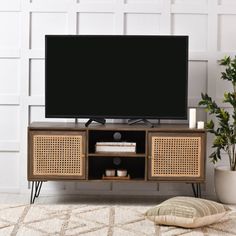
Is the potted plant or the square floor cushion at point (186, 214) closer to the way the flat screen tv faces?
the square floor cushion

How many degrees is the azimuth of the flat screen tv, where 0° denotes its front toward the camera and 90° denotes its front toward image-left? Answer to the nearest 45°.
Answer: approximately 0°

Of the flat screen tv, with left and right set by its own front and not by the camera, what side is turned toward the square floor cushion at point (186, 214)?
front

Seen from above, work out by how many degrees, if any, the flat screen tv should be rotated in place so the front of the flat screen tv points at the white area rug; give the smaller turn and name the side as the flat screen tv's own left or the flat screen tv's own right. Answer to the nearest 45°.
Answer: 0° — it already faces it

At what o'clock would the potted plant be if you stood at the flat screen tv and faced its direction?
The potted plant is roughly at 9 o'clock from the flat screen tv.

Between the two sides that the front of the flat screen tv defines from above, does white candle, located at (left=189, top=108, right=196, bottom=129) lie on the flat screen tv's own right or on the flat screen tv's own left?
on the flat screen tv's own left
